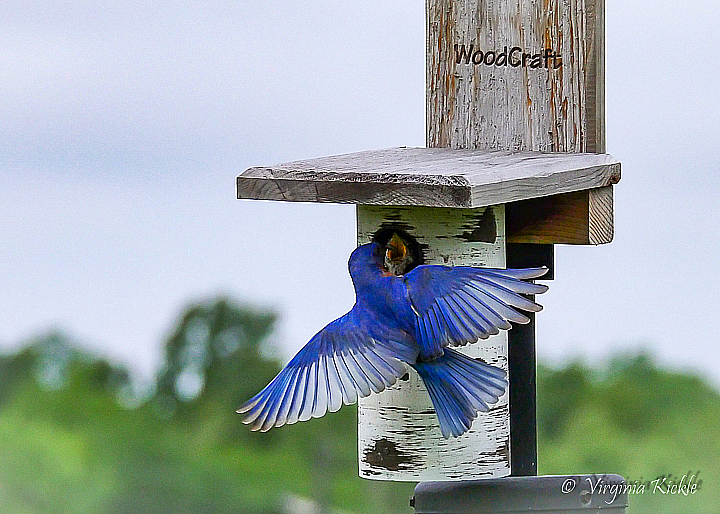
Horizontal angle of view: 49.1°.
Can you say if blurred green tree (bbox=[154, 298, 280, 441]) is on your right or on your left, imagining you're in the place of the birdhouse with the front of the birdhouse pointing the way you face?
on your right

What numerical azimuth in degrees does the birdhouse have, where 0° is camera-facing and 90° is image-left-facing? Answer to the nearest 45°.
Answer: approximately 45°
